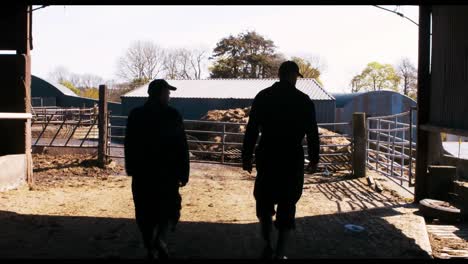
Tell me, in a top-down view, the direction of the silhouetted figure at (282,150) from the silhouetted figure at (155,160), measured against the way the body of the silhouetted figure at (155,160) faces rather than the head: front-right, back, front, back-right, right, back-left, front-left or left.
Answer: front-right

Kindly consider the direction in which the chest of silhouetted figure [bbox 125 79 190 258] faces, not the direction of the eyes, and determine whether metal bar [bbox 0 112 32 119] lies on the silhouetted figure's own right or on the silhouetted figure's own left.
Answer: on the silhouetted figure's own left

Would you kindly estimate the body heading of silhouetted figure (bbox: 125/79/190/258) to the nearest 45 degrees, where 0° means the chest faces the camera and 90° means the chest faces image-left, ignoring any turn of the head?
approximately 225°

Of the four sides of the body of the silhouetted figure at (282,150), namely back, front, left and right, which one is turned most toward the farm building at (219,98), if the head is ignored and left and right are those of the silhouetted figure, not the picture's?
front

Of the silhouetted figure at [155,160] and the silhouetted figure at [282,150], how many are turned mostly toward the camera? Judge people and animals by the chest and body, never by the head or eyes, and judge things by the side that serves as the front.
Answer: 0

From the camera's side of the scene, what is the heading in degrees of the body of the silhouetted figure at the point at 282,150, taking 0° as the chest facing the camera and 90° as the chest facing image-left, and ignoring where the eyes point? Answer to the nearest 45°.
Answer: approximately 180°

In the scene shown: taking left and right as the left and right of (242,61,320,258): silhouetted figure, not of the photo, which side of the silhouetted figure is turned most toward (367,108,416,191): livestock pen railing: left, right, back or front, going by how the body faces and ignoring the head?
front

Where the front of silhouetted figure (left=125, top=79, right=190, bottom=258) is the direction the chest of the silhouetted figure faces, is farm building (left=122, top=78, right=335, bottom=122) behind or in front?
in front
